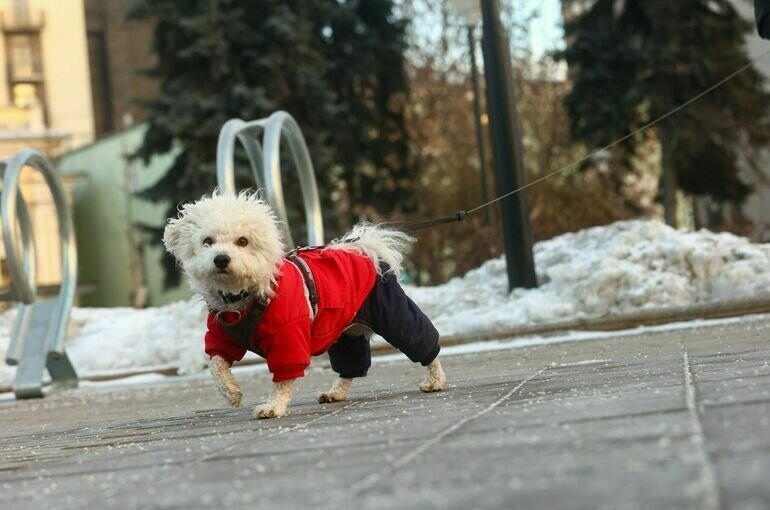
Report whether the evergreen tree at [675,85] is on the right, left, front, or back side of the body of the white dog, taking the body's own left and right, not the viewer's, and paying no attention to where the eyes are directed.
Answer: back

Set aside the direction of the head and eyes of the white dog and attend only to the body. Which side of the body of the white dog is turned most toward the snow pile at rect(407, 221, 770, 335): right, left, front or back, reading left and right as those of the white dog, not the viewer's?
back

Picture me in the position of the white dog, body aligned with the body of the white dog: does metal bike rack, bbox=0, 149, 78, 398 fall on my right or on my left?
on my right

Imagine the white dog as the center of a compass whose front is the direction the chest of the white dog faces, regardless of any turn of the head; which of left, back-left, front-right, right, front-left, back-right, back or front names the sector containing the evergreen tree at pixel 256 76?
back-right

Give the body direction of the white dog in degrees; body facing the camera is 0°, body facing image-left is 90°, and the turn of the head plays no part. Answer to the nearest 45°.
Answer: approximately 45°

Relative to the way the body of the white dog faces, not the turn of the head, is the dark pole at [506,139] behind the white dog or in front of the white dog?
behind
